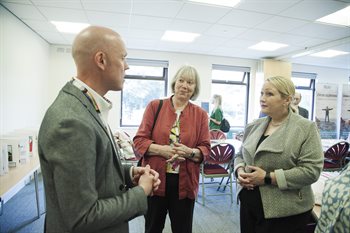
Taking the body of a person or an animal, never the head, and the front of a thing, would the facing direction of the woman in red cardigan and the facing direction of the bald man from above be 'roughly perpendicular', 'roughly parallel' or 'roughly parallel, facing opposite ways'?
roughly perpendicular

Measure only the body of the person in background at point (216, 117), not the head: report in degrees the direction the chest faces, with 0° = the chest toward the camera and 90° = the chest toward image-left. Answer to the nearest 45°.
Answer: approximately 90°

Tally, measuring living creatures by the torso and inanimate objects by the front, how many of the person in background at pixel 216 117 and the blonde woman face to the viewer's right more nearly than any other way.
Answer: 0

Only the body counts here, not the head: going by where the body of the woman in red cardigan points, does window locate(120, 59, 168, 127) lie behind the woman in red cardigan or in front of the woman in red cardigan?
behind

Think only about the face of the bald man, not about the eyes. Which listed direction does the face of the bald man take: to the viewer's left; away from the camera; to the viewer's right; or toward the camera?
to the viewer's right

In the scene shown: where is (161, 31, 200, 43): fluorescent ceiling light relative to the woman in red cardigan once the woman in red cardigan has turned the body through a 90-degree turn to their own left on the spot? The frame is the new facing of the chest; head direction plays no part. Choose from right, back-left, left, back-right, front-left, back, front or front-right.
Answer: left

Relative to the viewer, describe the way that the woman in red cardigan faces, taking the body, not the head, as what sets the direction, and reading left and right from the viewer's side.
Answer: facing the viewer

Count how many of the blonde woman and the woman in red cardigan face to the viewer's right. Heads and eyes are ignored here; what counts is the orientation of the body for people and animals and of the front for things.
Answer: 0

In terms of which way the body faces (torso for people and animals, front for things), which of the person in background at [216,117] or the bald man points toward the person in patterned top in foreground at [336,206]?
the bald man

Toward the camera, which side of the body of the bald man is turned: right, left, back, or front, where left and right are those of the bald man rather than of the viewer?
right

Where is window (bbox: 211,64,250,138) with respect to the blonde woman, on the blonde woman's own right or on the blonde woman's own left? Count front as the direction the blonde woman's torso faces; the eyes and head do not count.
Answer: on the blonde woman's own right
